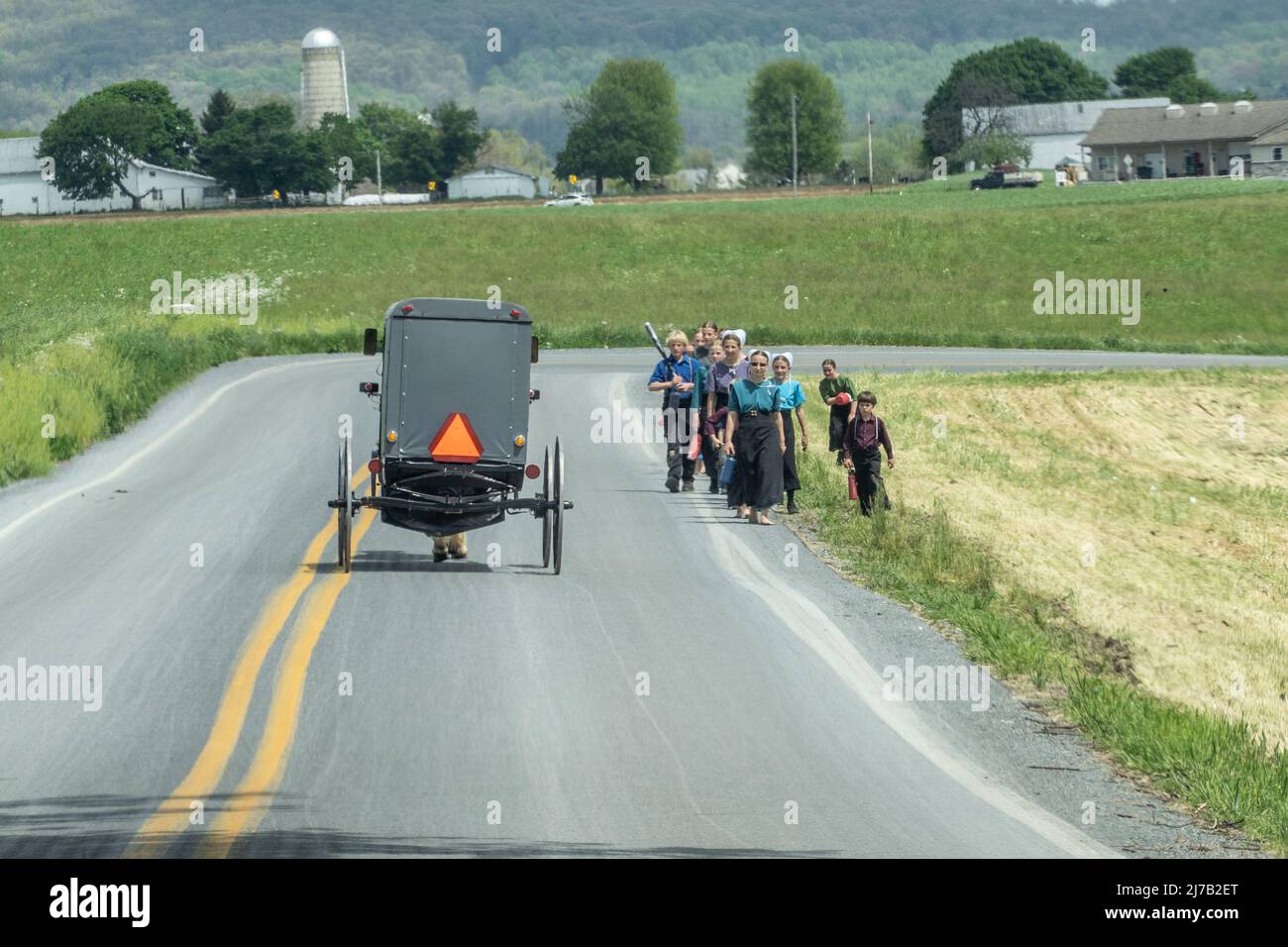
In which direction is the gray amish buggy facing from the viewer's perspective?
away from the camera

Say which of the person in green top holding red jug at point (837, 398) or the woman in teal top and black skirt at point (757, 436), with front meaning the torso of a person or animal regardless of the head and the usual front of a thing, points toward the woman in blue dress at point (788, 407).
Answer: the person in green top holding red jug

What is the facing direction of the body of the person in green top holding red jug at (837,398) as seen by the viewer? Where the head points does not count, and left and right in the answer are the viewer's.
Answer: facing the viewer

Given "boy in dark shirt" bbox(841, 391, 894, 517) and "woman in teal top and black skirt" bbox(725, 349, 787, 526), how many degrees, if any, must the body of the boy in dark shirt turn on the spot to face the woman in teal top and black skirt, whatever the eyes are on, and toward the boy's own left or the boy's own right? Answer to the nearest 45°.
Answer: approximately 45° to the boy's own right

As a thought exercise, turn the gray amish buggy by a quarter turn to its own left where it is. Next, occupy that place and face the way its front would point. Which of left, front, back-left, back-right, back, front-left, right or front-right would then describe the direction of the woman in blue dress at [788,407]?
back-right

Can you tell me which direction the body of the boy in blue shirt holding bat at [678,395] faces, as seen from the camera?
toward the camera

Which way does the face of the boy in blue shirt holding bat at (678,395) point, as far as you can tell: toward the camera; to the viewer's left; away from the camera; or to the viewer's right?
toward the camera

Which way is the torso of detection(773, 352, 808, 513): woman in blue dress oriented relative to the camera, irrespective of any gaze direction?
toward the camera

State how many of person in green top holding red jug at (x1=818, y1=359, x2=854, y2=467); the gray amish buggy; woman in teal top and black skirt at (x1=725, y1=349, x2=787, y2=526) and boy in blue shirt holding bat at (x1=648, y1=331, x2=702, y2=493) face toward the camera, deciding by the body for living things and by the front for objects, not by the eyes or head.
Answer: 3

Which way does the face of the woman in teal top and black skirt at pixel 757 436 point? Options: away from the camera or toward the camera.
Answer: toward the camera

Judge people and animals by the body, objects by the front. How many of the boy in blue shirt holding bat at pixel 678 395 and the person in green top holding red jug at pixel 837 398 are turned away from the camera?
0

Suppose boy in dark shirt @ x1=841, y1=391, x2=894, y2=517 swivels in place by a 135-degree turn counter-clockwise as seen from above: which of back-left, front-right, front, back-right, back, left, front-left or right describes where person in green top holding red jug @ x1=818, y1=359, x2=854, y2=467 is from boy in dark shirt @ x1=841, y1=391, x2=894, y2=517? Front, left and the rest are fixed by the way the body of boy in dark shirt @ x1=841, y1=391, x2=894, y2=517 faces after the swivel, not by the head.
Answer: front-left

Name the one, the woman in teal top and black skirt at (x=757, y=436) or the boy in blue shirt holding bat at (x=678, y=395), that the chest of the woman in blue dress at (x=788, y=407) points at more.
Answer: the woman in teal top and black skirt

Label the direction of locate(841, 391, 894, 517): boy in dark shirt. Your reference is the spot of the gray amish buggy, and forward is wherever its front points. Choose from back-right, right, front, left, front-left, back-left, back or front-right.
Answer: front-right
